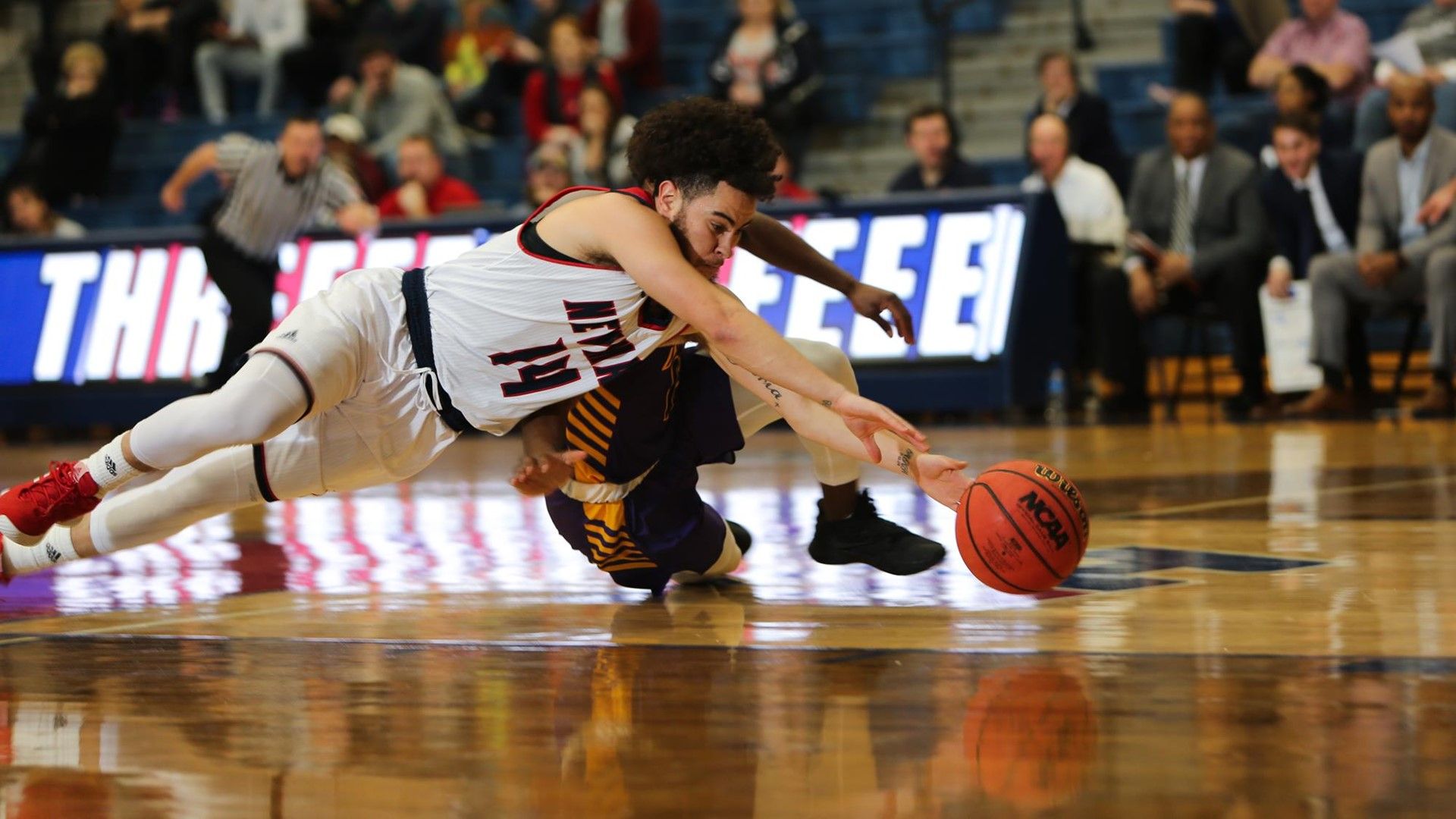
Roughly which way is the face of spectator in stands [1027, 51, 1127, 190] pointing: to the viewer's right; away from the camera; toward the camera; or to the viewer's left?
toward the camera

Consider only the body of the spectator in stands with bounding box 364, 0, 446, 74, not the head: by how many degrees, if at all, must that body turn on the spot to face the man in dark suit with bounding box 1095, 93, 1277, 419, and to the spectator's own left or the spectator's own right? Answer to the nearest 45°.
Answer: approximately 45° to the spectator's own left

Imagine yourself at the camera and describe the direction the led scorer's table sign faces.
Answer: facing the viewer

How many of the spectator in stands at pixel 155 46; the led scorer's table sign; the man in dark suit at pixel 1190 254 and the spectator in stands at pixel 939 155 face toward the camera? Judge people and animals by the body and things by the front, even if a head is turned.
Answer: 4

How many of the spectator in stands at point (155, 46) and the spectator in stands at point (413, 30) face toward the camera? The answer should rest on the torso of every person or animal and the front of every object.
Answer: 2

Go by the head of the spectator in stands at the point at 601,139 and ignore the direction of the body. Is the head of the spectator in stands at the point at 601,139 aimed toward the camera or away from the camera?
toward the camera

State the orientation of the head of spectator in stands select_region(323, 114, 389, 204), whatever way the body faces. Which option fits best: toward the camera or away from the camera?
toward the camera

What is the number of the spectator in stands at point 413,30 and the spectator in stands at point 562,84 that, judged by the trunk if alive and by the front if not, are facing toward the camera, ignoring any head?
2

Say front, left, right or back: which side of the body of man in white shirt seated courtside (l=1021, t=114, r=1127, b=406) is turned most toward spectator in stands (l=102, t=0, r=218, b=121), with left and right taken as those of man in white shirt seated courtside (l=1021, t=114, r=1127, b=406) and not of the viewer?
right

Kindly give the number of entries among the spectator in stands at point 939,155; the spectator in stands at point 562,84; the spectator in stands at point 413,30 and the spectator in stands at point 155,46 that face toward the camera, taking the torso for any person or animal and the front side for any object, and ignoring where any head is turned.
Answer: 4

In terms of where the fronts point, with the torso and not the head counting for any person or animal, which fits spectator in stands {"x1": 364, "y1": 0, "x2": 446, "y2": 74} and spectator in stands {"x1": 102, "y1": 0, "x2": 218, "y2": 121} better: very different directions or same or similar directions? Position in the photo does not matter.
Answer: same or similar directions

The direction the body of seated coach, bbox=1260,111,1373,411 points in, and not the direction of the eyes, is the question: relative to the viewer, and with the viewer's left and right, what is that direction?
facing the viewer and to the left of the viewer

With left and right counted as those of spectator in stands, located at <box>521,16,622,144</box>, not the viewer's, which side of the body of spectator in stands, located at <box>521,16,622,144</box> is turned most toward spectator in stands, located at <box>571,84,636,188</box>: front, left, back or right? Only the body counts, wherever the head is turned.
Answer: front

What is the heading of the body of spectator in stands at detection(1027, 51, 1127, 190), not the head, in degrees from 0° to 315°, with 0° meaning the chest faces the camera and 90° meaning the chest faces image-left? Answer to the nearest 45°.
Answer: approximately 45°

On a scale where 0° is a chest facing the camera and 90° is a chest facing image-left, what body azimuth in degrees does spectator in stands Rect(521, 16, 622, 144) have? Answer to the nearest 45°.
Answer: approximately 0°
